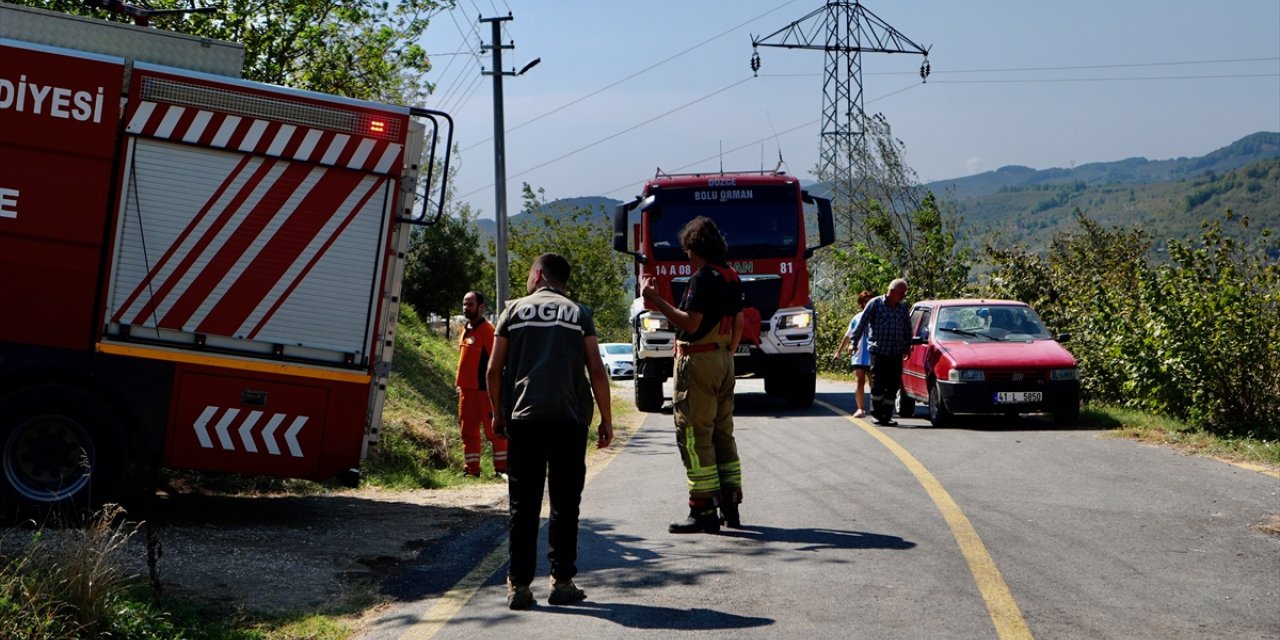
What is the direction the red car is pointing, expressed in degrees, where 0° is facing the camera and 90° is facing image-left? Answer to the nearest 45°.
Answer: approximately 0°

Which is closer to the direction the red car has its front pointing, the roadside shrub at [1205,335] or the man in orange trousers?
the man in orange trousers

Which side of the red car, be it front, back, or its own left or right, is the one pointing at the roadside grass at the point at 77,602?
front

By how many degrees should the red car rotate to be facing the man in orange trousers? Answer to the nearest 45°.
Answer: approximately 45° to its right

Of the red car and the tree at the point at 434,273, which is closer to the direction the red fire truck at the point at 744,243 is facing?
the red car

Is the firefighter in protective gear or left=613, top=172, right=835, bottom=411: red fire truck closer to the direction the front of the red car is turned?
the firefighter in protective gear

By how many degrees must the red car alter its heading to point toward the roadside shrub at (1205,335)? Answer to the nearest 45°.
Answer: approximately 90° to its left
